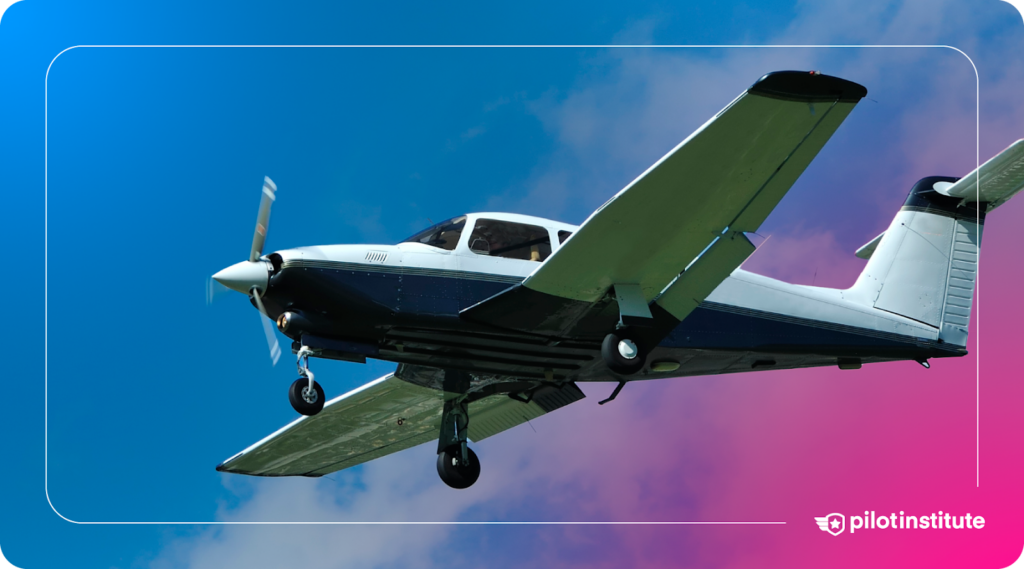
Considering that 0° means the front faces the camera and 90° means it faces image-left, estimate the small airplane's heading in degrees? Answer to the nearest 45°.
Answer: approximately 45°
